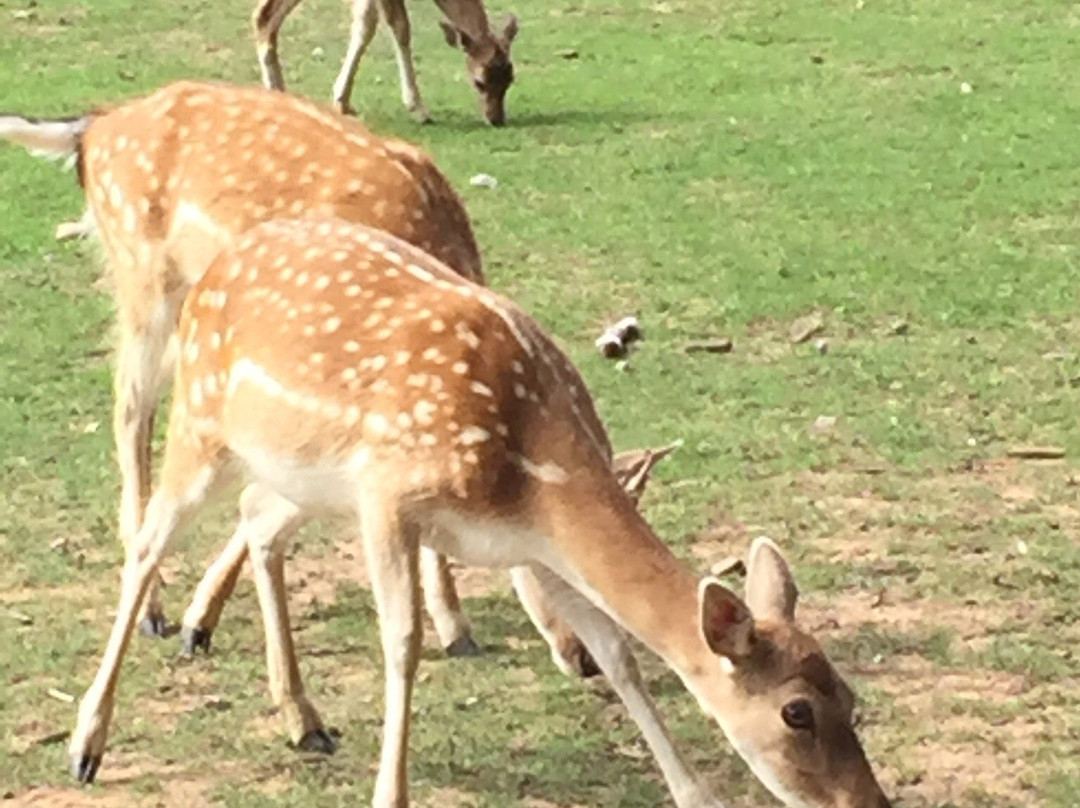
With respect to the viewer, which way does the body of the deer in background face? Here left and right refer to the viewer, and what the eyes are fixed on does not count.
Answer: facing the viewer and to the right of the viewer

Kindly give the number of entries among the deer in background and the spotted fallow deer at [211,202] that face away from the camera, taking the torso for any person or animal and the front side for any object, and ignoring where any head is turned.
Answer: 0

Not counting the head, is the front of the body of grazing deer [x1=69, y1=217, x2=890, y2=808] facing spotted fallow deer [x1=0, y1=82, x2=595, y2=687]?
no

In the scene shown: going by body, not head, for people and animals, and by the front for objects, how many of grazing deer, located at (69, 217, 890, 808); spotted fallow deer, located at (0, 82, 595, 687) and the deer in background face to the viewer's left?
0

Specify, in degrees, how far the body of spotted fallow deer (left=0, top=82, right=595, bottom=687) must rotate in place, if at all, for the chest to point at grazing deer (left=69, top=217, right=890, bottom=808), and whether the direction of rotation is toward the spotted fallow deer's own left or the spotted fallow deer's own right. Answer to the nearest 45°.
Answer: approximately 90° to the spotted fallow deer's own right

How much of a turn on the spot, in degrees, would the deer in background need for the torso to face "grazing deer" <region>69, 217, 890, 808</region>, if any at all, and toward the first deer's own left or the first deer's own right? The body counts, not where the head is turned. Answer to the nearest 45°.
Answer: approximately 45° to the first deer's own right

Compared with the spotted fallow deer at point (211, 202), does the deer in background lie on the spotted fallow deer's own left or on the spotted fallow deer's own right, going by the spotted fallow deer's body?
on the spotted fallow deer's own left

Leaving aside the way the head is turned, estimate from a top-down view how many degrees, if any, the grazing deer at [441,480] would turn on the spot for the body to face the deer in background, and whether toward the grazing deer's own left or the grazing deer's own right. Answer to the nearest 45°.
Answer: approximately 135° to the grazing deer's own left

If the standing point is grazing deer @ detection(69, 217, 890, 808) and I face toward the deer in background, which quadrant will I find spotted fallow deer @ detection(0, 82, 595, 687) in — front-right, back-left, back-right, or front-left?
front-left

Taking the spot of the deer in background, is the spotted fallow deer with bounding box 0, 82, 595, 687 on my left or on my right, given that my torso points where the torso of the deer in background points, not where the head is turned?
on my right

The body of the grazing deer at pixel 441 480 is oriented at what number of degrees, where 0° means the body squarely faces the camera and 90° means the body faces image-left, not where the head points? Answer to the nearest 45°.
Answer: approximately 315°

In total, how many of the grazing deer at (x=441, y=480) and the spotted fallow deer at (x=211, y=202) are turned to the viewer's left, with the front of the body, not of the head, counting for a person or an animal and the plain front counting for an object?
0

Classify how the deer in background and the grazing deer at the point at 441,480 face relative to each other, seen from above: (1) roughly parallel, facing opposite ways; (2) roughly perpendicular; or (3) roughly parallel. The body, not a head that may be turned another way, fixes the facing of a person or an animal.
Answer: roughly parallel

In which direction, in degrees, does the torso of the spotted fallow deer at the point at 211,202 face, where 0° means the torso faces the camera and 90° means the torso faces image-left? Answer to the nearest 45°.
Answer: approximately 270°

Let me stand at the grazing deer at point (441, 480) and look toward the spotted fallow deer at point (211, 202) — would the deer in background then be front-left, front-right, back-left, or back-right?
front-right
